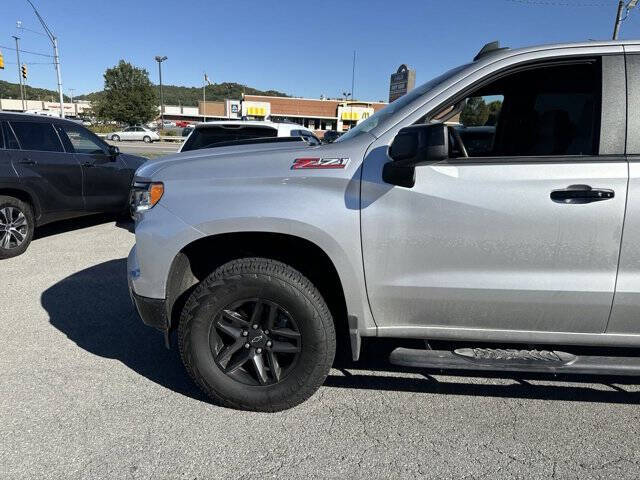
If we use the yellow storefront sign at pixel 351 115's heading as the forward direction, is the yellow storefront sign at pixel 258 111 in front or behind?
in front

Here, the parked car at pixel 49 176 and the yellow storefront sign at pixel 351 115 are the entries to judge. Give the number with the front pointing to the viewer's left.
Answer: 0

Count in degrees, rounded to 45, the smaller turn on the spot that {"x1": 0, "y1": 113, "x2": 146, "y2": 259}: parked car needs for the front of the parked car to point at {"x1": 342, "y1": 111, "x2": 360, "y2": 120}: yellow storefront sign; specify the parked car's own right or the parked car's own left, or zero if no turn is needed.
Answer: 0° — it already faces it

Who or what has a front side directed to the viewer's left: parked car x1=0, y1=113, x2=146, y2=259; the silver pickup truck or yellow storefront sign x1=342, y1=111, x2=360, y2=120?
the silver pickup truck

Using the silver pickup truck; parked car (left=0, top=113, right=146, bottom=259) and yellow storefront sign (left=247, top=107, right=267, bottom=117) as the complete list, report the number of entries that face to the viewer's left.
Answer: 1

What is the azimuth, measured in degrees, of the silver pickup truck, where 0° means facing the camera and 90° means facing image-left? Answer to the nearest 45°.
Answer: approximately 90°

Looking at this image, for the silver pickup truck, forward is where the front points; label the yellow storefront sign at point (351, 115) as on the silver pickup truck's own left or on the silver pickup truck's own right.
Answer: on the silver pickup truck's own right

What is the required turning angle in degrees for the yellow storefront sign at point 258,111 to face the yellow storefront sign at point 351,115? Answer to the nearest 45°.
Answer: approximately 135° to its left

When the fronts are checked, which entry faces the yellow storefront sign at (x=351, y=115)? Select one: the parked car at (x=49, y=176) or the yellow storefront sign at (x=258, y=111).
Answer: the parked car

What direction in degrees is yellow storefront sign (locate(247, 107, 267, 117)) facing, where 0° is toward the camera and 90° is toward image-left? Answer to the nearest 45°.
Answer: approximately 0°

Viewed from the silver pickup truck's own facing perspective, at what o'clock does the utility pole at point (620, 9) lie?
The utility pole is roughly at 4 o'clock from the silver pickup truck.

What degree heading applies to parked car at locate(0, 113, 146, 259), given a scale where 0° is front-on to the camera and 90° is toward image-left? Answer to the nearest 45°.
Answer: approximately 225°
